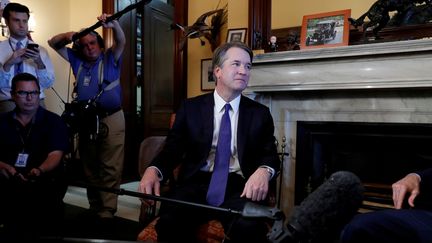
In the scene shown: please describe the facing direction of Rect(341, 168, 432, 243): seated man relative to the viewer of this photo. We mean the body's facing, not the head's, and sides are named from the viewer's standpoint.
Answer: facing to the left of the viewer

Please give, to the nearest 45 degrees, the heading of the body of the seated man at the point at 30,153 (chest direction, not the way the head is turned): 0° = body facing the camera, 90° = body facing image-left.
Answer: approximately 0°

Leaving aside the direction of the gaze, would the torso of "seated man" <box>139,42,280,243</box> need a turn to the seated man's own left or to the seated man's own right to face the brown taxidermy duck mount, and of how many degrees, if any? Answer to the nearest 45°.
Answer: approximately 180°

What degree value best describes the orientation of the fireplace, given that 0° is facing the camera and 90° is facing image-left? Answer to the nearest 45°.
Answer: approximately 45°

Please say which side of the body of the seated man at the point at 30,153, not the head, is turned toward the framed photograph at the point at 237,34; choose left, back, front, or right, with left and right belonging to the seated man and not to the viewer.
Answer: left
